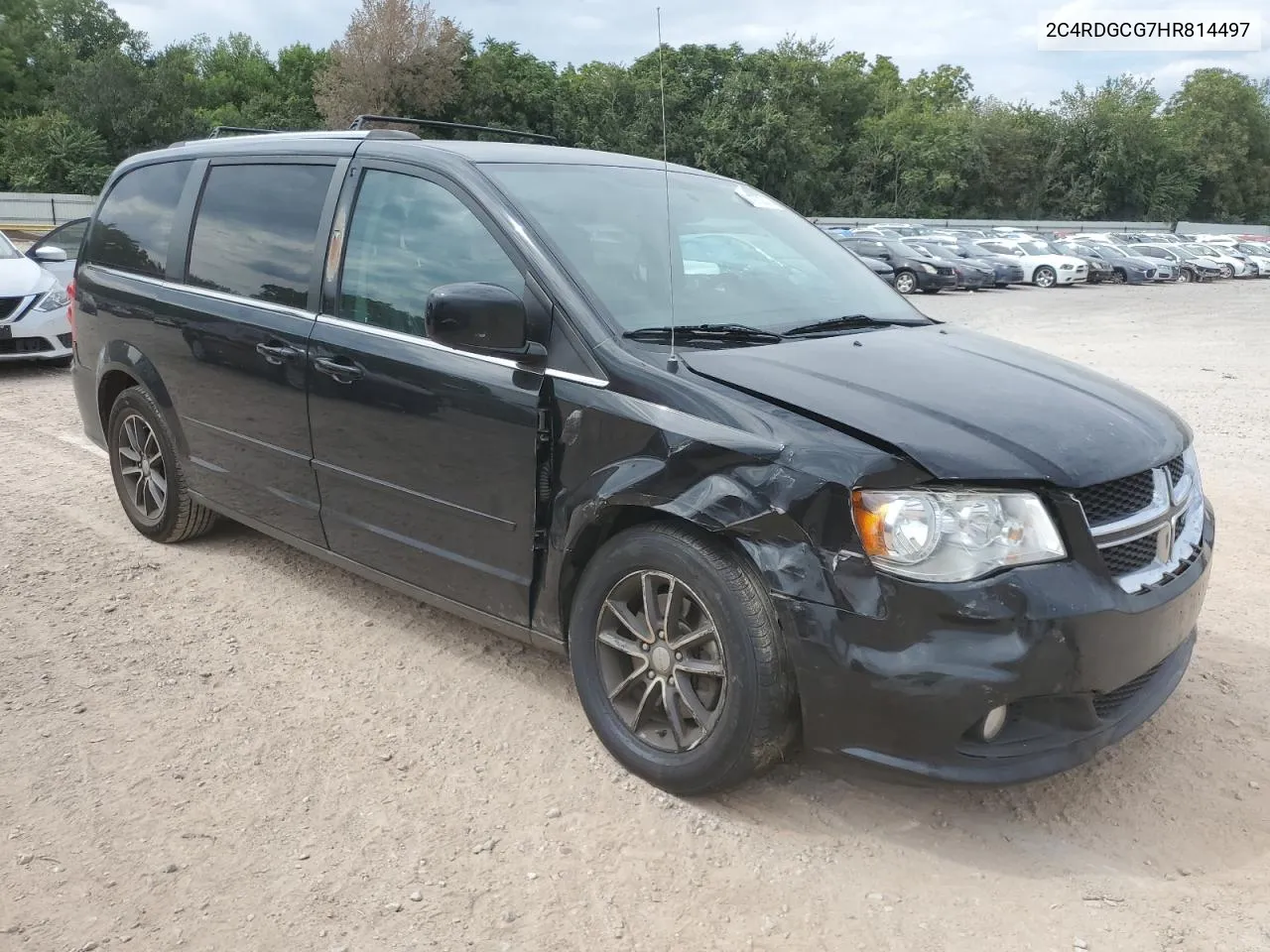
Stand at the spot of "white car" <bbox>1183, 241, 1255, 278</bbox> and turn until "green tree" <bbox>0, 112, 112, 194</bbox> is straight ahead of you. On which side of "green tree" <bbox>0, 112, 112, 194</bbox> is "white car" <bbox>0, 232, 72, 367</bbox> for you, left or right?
left

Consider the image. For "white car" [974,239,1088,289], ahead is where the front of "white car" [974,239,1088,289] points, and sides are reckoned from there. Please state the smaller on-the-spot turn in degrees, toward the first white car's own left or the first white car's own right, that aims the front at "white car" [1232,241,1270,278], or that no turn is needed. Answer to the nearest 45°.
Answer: approximately 90° to the first white car's own left

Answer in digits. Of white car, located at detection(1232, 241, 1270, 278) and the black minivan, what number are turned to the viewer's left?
0

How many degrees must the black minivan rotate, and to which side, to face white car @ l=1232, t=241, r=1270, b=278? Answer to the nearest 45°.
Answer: approximately 90° to its left

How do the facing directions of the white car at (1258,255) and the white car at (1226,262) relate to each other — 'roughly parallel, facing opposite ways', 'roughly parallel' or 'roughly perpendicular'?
roughly parallel

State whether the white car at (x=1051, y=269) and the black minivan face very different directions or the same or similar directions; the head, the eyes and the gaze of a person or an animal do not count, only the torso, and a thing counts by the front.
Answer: same or similar directions

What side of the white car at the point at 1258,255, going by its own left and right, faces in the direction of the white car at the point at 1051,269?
right

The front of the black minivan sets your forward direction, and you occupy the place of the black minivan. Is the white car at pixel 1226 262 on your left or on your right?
on your left

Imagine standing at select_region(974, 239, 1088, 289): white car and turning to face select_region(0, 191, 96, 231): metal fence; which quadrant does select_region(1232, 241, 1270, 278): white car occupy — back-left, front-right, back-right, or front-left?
back-right

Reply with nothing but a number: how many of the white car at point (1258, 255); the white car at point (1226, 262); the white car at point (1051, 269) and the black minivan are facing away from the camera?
0

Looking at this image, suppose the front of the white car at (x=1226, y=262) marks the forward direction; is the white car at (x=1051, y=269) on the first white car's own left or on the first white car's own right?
on the first white car's own right

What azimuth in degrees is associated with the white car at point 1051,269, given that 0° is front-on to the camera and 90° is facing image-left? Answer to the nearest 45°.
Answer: approximately 315°

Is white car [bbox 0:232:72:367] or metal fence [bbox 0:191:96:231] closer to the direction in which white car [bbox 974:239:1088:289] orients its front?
the white car

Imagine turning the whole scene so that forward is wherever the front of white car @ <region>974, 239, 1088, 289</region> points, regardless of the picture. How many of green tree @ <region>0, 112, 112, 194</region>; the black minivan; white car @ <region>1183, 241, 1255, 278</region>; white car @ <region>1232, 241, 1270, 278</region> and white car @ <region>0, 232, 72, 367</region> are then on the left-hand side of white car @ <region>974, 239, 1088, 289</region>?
2

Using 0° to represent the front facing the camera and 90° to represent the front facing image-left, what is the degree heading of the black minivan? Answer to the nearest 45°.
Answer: approximately 315°

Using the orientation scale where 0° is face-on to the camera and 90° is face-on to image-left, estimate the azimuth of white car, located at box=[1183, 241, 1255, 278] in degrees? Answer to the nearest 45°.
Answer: approximately 315°

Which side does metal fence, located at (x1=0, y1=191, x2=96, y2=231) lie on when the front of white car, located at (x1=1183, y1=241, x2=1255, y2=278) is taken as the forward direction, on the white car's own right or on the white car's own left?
on the white car's own right

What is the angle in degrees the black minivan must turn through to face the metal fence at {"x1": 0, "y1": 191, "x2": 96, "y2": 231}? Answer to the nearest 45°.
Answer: approximately 180°
